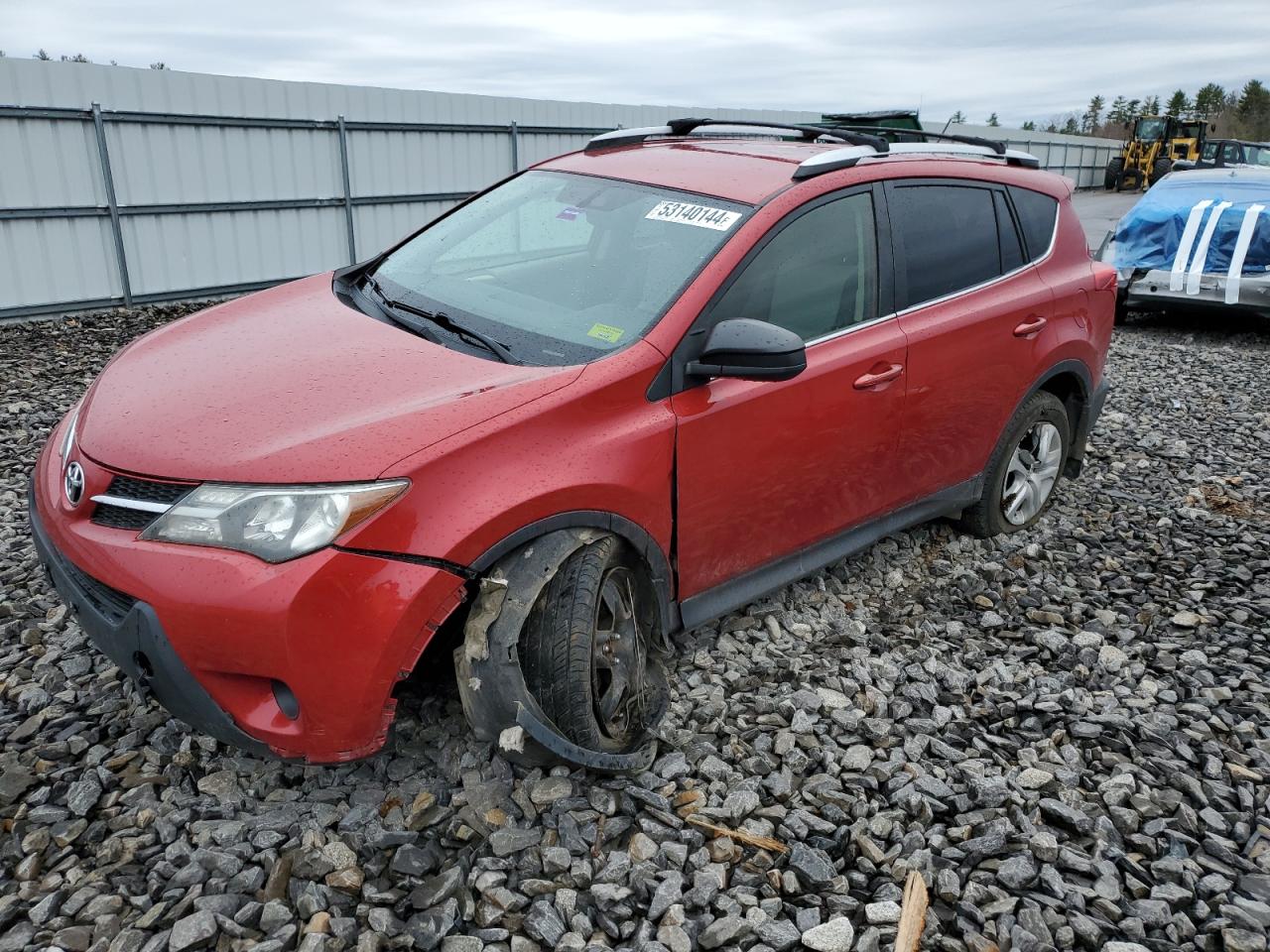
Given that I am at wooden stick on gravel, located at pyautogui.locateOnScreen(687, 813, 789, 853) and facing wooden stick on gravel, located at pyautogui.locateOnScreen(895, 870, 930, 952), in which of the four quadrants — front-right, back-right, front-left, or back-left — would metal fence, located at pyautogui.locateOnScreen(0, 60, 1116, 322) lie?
back-left

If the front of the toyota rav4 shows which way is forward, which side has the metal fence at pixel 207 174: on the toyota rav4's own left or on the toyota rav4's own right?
on the toyota rav4's own right

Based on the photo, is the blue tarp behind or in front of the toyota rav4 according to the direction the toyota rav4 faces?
behind

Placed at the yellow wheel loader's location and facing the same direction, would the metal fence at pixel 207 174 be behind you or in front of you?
in front

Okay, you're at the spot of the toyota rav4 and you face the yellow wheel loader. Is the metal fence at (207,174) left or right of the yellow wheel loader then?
left

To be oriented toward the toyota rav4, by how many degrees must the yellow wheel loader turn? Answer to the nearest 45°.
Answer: approximately 45° to its left

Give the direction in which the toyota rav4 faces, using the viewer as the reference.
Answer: facing the viewer and to the left of the viewer

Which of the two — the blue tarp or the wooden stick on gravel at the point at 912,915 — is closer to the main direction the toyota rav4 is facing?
the wooden stick on gravel

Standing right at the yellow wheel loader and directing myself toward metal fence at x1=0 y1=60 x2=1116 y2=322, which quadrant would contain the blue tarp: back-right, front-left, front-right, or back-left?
front-left

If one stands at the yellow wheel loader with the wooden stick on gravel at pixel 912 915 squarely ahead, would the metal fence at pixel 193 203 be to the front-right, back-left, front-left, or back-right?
front-right

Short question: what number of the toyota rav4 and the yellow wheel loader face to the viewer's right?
0

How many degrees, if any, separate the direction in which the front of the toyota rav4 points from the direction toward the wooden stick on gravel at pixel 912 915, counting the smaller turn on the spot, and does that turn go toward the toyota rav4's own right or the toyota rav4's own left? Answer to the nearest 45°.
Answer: approximately 90° to the toyota rav4's own left

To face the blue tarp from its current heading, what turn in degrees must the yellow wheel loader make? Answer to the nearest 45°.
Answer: approximately 45° to its left
